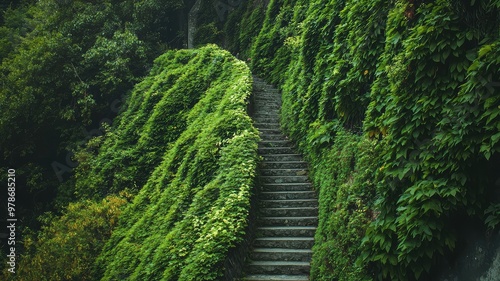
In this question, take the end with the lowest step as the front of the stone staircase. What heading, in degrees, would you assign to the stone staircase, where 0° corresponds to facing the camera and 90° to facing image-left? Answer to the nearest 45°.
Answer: approximately 0°

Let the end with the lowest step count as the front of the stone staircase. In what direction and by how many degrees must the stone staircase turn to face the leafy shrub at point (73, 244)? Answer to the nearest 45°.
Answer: approximately 90° to its right

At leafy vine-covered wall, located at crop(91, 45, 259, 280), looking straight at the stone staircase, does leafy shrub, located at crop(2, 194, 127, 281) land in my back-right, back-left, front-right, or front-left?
back-right
